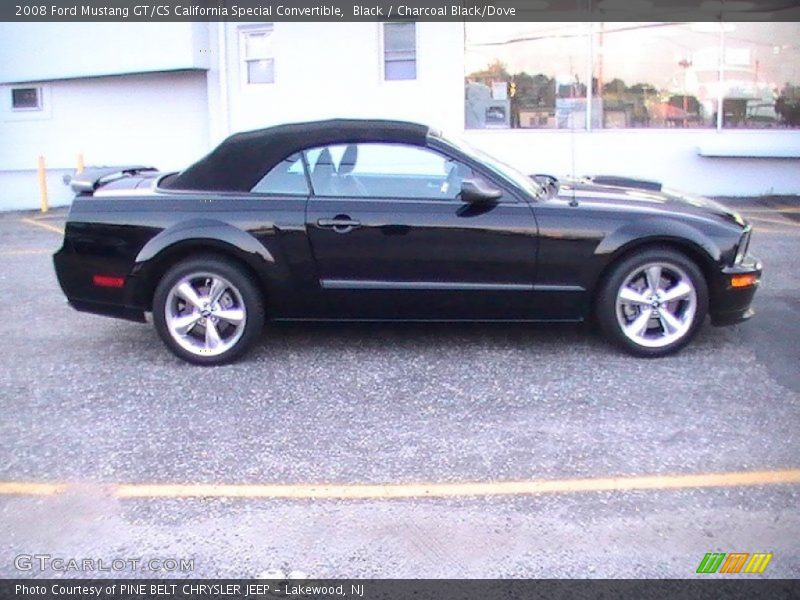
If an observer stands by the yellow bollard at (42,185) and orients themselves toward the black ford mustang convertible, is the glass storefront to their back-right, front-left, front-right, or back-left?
front-left

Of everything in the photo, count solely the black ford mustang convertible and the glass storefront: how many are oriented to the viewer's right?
1

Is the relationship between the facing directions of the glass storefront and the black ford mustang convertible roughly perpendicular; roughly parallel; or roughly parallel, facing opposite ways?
roughly perpendicular

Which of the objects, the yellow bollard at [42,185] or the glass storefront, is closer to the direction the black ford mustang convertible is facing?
the glass storefront

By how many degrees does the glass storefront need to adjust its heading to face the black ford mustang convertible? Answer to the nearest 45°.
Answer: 0° — it already faces it

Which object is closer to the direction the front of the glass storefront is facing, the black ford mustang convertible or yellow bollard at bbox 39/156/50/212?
the black ford mustang convertible

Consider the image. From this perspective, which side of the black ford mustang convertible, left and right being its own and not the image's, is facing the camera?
right

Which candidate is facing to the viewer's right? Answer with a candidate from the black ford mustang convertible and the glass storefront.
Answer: the black ford mustang convertible

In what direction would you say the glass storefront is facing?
toward the camera

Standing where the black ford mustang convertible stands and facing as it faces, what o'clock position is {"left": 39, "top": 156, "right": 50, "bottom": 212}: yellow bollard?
The yellow bollard is roughly at 8 o'clock from the black ford mustang convertible.

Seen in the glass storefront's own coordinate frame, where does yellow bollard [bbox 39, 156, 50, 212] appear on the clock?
The yellow bollard is roughly at 3 o'clock from the glass storefront.

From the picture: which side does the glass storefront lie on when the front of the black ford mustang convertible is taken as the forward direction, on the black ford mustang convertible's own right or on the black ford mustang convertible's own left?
on the black ford mustang convertible's own left
